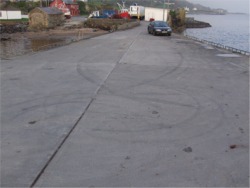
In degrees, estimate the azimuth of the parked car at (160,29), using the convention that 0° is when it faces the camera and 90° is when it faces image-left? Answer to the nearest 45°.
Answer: approximately 315°
